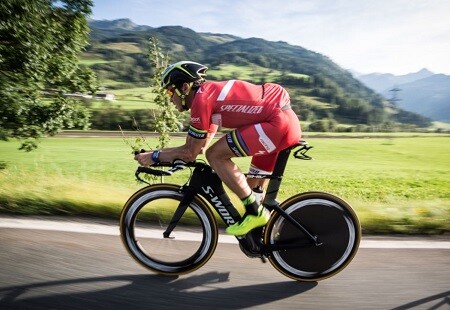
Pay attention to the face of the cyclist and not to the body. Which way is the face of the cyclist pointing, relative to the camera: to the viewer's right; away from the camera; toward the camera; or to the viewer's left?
to the viewer's left

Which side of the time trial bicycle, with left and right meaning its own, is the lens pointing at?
left

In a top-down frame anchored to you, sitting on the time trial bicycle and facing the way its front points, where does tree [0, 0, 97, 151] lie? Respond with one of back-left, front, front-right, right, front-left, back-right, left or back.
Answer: front-right

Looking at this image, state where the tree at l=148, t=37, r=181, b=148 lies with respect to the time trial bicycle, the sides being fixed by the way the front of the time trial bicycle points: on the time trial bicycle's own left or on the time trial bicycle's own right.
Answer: on the time trial bicycle's own right

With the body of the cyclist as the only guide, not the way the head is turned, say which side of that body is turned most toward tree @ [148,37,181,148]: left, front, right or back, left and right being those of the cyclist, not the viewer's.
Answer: right

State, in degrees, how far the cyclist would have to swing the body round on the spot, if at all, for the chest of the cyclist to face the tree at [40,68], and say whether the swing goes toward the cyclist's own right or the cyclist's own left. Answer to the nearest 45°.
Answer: approximately 45° to the cyclist's own right

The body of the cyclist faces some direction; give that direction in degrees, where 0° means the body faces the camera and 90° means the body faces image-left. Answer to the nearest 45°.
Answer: approximately 90°

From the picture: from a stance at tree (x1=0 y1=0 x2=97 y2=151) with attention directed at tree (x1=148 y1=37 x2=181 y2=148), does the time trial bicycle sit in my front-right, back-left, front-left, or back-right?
front-right
